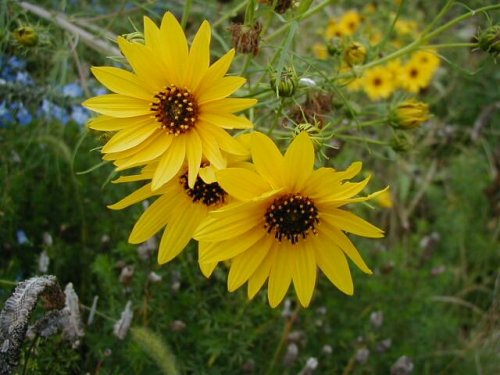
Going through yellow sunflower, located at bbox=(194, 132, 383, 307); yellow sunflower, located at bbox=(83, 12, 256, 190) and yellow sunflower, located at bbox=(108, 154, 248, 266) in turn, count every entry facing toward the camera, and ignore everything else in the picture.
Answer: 3

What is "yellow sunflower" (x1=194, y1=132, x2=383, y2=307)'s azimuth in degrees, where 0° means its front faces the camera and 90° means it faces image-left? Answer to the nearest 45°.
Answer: approximately 0°

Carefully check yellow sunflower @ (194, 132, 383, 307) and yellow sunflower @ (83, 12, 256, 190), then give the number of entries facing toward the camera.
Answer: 2

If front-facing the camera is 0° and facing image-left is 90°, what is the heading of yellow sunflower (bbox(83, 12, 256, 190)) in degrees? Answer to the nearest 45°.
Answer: approximately 0°
